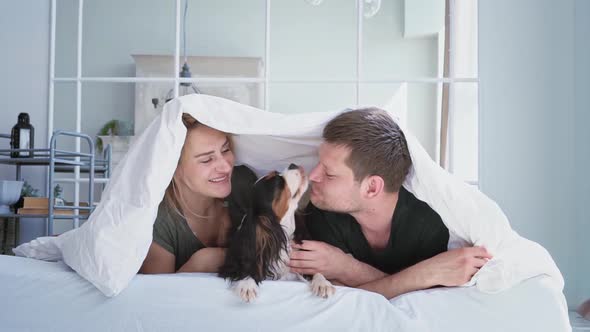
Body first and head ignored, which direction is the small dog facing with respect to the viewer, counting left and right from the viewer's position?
facing the viewer and to the right of the viewer

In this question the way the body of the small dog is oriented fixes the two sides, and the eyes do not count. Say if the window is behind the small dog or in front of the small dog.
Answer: behind

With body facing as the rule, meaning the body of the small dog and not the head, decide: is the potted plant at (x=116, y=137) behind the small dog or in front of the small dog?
behind
